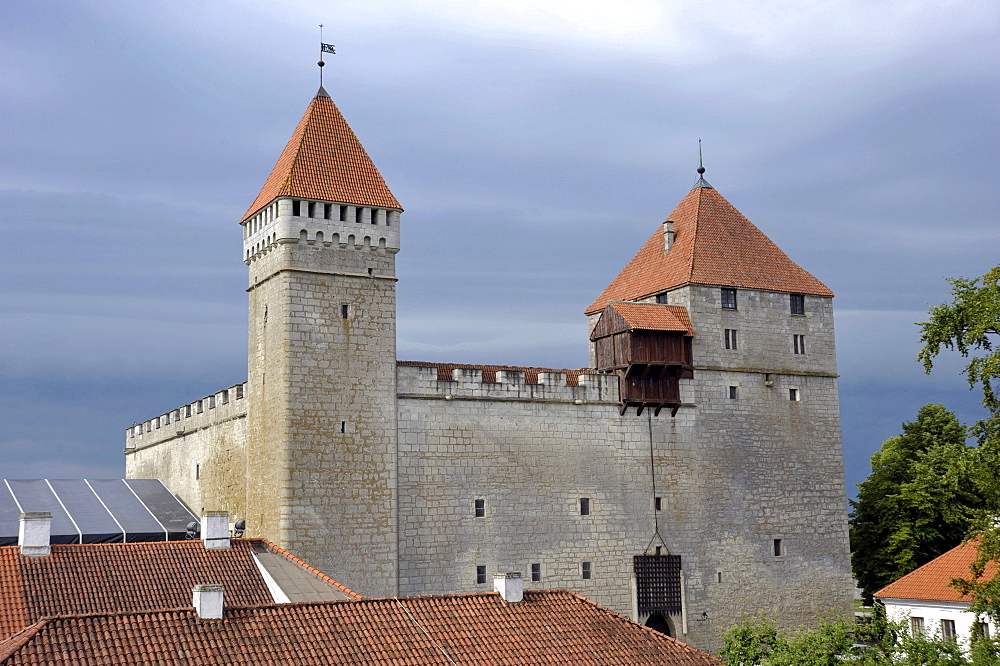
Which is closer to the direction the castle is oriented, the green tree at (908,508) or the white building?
the white building

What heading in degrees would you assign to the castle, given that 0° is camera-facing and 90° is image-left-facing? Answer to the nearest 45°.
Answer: approximately 0°

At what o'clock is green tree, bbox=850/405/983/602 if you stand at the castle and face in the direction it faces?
The green tree is roughly at 8 o'clock from the castle.

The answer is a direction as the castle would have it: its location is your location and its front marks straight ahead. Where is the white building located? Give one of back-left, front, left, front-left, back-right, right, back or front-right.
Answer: left

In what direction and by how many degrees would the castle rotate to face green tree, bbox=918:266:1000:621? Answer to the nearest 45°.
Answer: approximately 45° to its left
